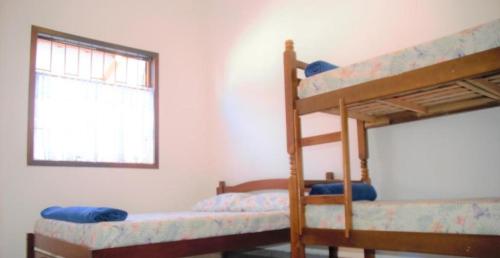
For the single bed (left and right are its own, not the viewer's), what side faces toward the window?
right

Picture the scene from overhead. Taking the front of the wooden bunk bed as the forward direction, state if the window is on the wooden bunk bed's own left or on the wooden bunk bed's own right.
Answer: on the wooden bunk bed's own right

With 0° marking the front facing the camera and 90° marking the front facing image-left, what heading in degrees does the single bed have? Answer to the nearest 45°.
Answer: approximately 45°
